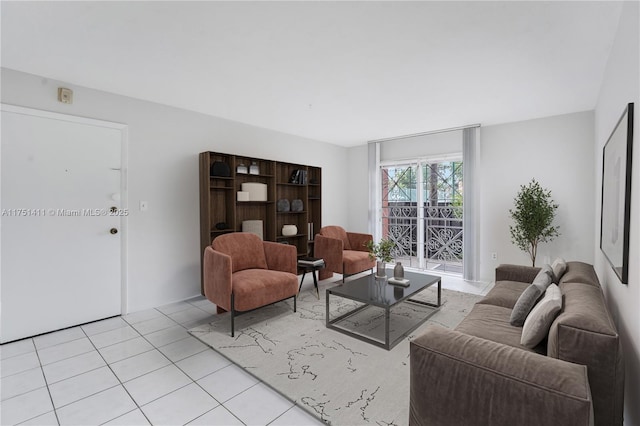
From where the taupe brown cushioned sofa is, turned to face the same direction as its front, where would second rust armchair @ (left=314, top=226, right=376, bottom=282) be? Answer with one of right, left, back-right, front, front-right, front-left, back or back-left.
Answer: front-right

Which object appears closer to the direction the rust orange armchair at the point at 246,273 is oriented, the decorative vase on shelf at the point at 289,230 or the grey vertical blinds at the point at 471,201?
the grey vertical blinds

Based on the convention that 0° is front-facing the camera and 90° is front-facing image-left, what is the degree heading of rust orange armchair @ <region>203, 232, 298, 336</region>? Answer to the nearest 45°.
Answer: approximately 315°

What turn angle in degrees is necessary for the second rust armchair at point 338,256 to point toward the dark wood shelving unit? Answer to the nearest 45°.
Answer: approximately 135° to its right

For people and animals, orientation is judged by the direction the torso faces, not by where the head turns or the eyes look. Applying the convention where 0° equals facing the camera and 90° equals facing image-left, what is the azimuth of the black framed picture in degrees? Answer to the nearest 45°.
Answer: approximately 90°

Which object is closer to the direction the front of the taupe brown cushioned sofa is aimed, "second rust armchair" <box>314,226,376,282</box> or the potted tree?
the second rust armchair

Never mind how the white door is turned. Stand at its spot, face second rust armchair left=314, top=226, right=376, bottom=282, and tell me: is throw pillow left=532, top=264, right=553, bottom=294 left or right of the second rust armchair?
right

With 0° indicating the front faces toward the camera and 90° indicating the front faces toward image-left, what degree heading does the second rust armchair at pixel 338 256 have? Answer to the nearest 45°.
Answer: approximately 315°

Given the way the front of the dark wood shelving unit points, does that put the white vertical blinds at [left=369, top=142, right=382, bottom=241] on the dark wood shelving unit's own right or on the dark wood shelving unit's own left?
on the dark wood shelving unit's own left

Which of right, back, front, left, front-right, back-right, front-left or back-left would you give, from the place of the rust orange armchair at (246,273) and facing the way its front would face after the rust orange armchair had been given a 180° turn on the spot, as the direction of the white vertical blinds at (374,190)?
right

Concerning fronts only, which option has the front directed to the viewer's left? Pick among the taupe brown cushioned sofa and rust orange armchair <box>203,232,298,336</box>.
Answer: the taupe brown cushioned sofa

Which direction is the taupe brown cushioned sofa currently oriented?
to the viewer's left

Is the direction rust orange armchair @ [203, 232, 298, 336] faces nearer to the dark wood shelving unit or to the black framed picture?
the black framed picture
